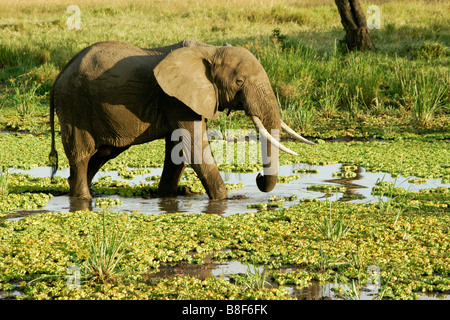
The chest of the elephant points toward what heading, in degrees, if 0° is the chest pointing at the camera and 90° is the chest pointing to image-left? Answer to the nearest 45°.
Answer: approximately 270°

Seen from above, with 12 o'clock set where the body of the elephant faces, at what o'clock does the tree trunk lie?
The tree trunk is roughly at 10 o'clock from the elephant.
